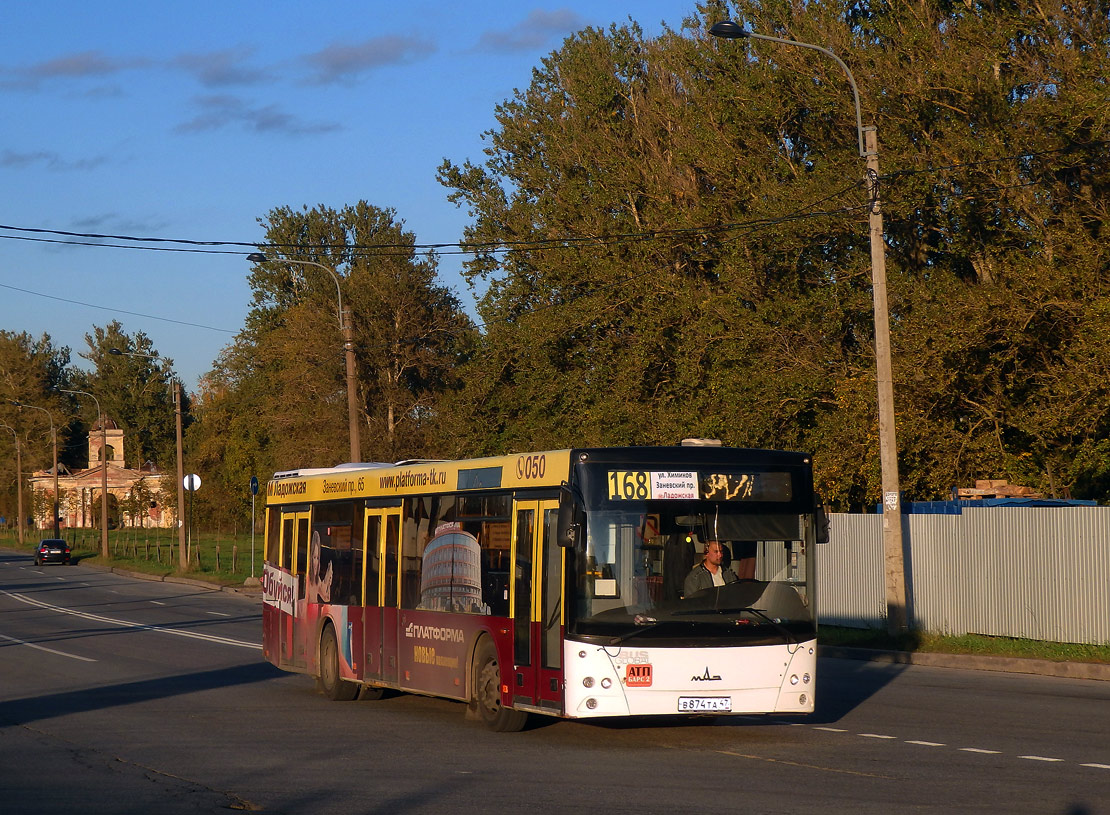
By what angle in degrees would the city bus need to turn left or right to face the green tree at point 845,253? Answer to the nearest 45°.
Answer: approximately 135° to its left

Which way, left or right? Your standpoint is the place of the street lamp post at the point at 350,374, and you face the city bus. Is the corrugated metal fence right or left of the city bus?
left

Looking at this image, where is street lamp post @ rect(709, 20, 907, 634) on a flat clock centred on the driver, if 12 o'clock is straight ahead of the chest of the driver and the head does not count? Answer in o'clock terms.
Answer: The street lamp post is roughly at 8 o'clock from the driver.

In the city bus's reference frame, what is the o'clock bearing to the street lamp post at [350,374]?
The street lamp post is roughly at 7 o'clock from the city bus.

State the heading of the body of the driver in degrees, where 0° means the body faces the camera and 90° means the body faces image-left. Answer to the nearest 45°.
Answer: approximately 315°

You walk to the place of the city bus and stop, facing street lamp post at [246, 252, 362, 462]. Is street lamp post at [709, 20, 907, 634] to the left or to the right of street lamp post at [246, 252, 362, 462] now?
right

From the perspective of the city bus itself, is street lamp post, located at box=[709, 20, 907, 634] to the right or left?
on its left

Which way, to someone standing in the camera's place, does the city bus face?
facing the viewer and to the right of the viewer

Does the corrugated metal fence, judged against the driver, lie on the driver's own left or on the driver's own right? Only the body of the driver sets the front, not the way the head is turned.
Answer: on the driver's own left
